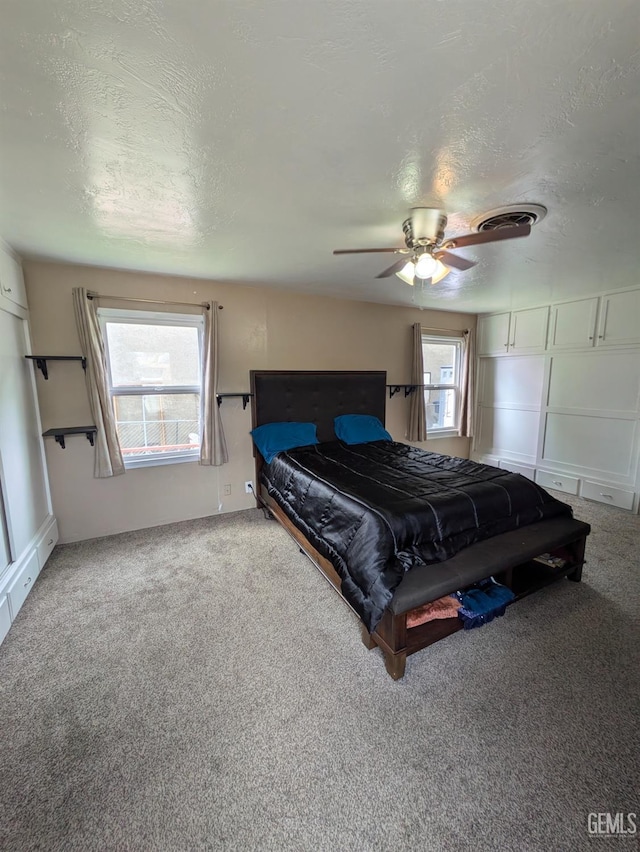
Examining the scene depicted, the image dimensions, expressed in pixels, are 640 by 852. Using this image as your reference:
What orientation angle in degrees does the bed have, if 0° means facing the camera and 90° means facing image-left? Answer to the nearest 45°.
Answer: approximately 315°

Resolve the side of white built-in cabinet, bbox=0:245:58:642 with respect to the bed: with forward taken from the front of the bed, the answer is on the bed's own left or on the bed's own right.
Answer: on the bed's own right

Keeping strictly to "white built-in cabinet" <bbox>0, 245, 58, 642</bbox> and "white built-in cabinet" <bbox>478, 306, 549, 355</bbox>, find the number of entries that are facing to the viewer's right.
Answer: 1

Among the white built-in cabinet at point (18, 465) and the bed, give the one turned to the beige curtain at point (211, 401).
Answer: the white built-in cabinet

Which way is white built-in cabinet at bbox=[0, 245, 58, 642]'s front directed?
to the viewer's right

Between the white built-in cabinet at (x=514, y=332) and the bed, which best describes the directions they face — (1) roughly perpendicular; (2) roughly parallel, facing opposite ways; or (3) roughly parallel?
roughly perpendicular

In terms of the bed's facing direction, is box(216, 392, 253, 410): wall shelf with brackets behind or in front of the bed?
behind

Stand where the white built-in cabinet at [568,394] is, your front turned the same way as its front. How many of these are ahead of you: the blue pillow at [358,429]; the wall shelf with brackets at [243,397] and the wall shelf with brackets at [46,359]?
3

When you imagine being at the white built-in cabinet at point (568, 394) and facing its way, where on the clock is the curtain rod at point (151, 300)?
The curtain rod is roughly at 12 o'clock from the white built-in cabinet.

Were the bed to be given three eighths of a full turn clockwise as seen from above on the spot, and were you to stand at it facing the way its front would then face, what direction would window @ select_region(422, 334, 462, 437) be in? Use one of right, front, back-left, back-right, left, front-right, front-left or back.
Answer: right

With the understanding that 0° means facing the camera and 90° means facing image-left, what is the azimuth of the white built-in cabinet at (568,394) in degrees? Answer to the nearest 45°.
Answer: approximately 45°

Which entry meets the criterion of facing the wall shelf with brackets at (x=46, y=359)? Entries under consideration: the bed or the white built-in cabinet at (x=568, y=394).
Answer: the white built-in cabinet

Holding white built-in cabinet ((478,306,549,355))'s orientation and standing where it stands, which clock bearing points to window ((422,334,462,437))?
The window is roughly at 1 o'clock from the white built-in cabinet.
